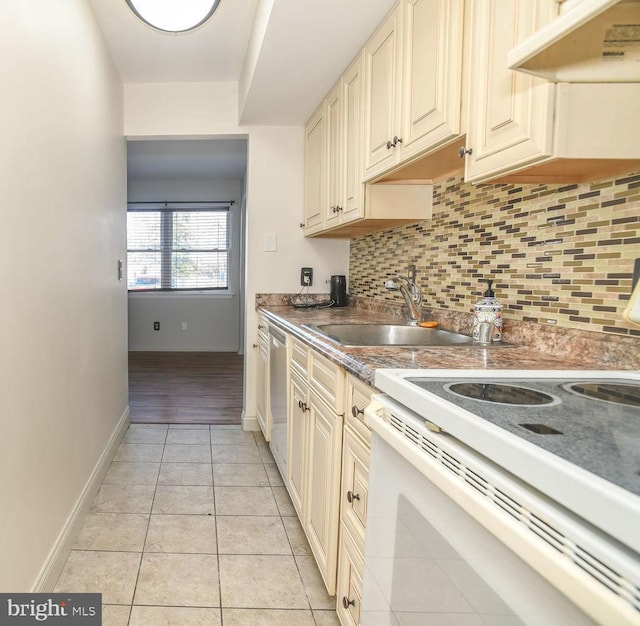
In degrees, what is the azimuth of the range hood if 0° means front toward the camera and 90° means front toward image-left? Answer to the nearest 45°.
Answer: approximately 45°

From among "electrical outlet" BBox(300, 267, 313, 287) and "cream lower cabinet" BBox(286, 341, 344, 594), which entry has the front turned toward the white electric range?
the electrical outlet

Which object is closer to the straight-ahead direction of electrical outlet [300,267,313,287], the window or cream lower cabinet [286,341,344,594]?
the cream lower cabinet

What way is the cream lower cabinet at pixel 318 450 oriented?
to the viewer's left

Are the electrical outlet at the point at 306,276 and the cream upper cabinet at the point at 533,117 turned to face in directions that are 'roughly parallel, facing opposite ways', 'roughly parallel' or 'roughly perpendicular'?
roughly perpendicular

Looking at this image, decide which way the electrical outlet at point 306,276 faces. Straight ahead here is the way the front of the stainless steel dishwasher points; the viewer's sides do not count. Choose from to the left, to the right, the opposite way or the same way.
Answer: to the left

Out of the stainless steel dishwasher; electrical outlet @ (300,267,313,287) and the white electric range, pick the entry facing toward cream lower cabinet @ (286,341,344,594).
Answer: the electrical outlet

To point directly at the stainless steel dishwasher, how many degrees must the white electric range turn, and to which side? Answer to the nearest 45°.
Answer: approximately 90° to its right

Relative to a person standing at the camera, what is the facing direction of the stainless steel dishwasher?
facing to the left of the viewer

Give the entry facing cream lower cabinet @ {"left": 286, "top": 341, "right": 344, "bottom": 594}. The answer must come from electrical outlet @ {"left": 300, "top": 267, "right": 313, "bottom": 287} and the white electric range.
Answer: the electrical outlet

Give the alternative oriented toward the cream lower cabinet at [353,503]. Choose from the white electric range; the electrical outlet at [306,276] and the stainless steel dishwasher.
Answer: the electrical outlet
